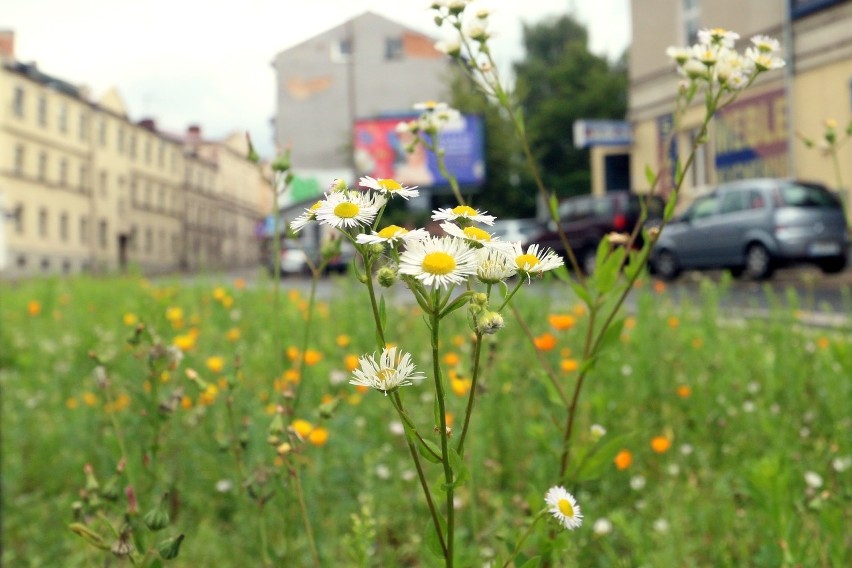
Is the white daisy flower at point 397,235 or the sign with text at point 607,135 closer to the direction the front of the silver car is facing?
the sign with text

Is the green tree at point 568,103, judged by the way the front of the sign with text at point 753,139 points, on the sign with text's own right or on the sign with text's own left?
on the sign with text's own right

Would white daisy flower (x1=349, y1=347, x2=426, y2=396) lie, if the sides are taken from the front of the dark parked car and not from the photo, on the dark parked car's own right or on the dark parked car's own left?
on the dark parked car's own left

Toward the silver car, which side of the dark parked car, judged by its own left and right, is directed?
back

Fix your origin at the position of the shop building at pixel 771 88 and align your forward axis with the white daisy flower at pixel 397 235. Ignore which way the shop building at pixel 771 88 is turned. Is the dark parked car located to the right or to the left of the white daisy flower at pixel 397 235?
right

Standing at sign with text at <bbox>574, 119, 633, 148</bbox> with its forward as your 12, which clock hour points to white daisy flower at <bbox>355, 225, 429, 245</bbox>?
The white daisy flower is roughly at 12 o'clock from the sign with text.

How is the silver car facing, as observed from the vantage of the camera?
facing away from the viewer and to the left of the viewer

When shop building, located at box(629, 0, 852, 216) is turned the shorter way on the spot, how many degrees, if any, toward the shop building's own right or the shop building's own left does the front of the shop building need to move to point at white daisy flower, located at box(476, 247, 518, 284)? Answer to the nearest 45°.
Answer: approximately 45° to the shop building's own left

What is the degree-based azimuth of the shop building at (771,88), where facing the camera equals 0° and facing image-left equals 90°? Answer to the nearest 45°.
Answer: approximately 45°

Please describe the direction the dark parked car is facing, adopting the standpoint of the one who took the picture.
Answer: facing away from the viewer and to the left of the viewer
